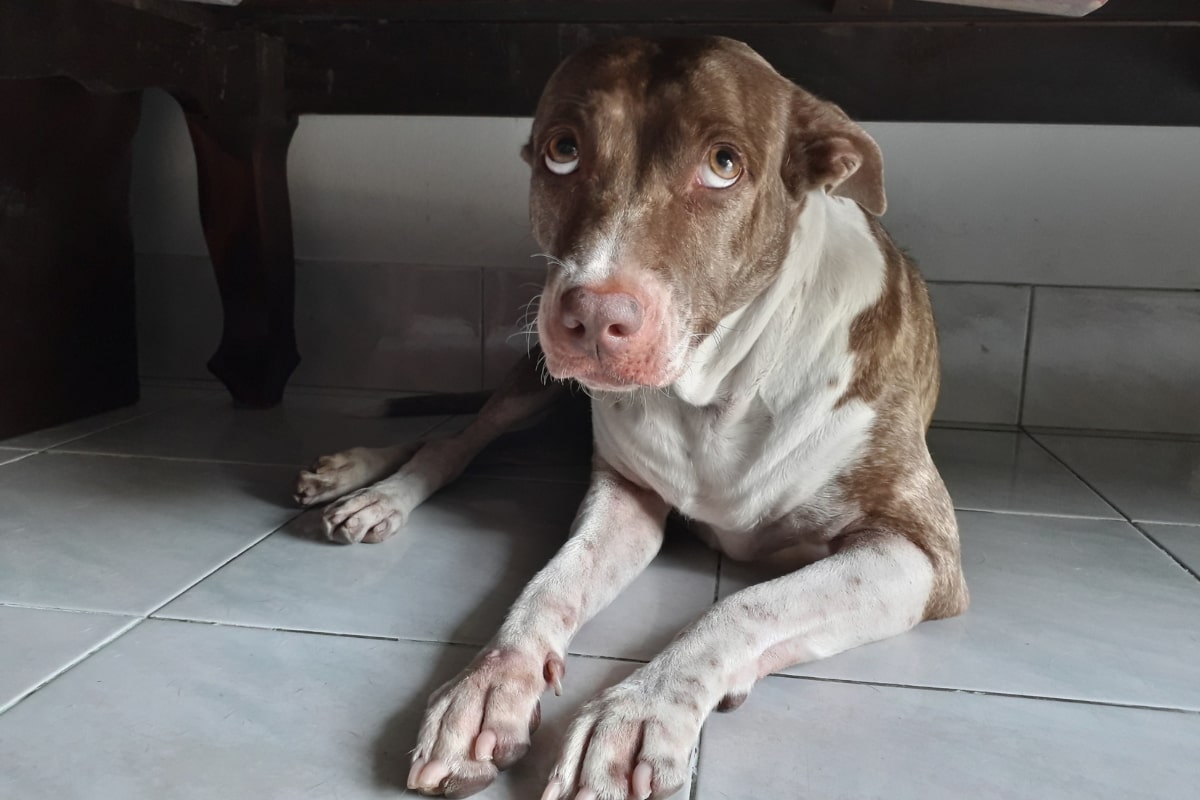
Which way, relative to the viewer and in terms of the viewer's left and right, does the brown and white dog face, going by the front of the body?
facing the viewer and to the left of the viewer
